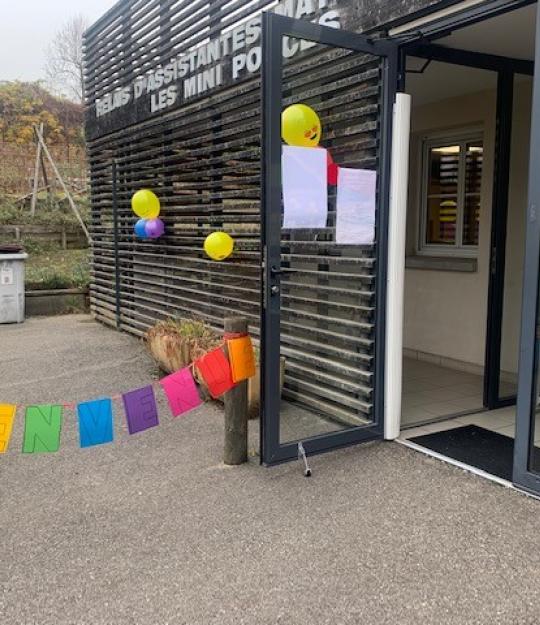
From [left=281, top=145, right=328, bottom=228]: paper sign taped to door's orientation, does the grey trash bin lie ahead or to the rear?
to the rear

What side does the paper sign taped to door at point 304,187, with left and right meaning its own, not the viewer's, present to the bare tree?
back

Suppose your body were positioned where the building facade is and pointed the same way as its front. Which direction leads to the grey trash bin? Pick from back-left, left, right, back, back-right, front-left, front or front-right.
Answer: right

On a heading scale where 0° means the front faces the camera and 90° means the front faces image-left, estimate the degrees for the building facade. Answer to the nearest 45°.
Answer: approximately 45°

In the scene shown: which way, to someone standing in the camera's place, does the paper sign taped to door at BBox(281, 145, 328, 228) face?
facing the viewer and to the right of the viewer

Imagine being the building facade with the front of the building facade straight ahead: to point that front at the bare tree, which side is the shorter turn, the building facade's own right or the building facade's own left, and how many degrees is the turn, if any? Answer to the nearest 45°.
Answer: approximately 90° to the building facade's own right
